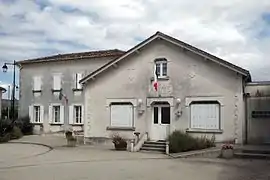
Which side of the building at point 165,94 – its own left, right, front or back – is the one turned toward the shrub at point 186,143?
front

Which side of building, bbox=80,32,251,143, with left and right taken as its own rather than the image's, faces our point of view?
front

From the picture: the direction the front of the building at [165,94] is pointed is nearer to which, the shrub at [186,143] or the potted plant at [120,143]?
the shrub

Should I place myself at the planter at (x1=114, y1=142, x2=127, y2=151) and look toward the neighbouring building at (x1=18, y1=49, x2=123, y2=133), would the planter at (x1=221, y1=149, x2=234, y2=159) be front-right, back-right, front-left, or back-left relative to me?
back-right

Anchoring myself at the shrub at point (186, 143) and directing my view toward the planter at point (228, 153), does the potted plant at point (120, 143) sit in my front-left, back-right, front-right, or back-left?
back-right

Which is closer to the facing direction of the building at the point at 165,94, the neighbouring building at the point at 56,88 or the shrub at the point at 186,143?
the shrub

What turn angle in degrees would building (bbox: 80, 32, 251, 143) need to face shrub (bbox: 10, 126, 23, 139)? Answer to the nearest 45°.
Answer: approximately 135° to its right

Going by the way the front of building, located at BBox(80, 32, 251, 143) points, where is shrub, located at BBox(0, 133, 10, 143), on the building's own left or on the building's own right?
on the building's own right

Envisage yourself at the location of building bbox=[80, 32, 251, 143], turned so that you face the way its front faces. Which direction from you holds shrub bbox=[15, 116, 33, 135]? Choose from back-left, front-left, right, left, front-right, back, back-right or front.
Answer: back-right

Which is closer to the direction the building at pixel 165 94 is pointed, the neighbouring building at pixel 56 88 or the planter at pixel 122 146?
the planter
